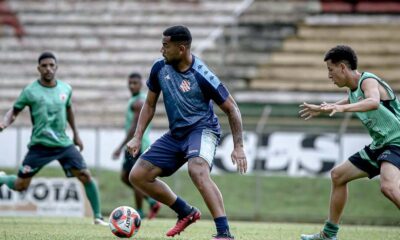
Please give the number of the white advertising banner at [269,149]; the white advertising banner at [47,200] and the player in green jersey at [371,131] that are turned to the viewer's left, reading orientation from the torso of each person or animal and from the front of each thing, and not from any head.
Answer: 1

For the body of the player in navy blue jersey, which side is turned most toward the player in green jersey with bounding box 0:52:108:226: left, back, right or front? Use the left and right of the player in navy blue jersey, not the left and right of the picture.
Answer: right

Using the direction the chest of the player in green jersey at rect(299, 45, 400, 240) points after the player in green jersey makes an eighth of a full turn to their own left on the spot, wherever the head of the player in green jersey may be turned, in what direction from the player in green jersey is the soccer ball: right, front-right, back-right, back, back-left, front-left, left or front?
front-right

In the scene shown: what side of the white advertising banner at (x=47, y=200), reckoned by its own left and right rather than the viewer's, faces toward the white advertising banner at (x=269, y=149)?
left

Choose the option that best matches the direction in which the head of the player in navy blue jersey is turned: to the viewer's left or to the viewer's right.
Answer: to the viewer's left

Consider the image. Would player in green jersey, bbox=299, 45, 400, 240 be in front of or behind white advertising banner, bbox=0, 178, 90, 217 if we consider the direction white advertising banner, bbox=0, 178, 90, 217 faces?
in front

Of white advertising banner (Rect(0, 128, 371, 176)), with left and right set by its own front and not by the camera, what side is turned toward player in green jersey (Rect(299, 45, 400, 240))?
front

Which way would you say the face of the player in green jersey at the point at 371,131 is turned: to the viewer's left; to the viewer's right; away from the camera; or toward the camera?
to the viewer's left

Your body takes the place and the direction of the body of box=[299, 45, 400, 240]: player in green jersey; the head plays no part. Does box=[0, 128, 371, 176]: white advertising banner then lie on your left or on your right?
on your right

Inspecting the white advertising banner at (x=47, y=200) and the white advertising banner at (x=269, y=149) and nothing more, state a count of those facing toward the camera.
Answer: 2

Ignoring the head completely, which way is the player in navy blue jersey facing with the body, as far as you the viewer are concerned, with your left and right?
facing the viewer and to the left of the viewer

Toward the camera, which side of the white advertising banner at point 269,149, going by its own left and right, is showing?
front

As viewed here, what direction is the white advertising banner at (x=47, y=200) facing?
toward the camera

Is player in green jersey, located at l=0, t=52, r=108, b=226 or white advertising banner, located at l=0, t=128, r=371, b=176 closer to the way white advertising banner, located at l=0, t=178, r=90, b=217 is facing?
the player in green jersey

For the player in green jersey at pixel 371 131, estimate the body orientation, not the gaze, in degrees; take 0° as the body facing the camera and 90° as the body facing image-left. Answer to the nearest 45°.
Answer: approximately 90°
